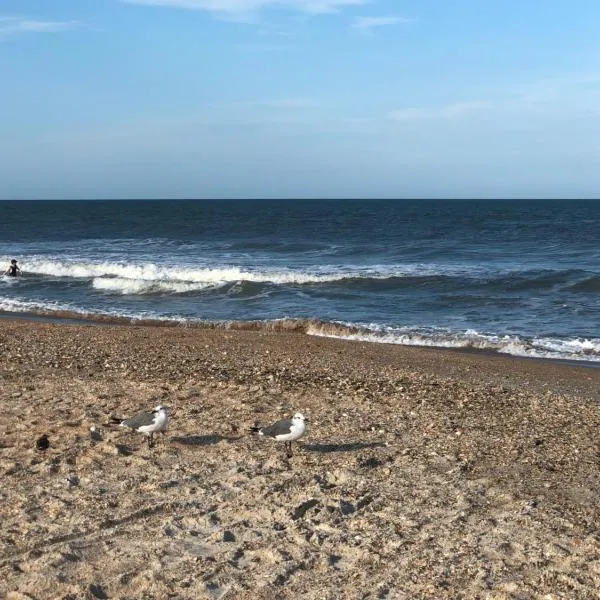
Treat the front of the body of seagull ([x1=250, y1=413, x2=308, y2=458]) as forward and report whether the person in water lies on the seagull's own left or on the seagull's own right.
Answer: on the seagull's own left

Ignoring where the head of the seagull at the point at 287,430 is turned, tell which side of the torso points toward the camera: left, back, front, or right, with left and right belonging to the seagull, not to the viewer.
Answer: right

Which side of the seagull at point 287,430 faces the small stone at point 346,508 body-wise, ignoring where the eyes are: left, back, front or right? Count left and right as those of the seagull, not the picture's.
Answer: right

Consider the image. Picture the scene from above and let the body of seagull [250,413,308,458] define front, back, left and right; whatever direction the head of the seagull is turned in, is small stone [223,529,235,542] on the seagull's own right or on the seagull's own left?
on the seagull's own right

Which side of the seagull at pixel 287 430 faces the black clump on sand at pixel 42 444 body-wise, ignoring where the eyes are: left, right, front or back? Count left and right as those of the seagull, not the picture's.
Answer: back

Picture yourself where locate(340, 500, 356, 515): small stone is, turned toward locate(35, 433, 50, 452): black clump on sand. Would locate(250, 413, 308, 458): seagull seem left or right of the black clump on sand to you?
right

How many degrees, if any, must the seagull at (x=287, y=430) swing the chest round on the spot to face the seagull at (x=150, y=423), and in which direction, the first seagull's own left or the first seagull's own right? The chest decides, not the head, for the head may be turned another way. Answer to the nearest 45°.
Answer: approximately 180°
